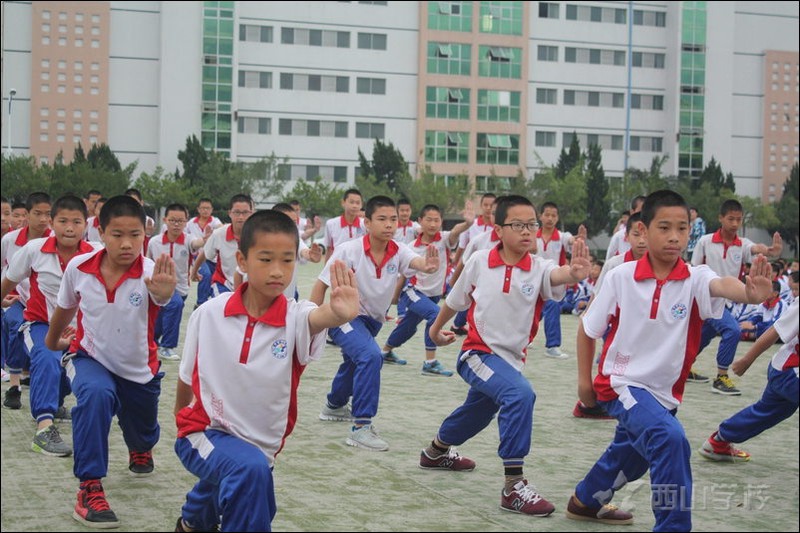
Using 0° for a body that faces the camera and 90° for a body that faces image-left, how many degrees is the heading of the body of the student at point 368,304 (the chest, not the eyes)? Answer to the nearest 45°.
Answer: approximately 315°

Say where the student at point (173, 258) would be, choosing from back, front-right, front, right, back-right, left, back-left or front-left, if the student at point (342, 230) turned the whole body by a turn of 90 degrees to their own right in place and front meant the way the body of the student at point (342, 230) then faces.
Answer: front

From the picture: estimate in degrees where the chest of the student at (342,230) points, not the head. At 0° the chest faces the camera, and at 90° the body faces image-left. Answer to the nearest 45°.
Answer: approximately 315°

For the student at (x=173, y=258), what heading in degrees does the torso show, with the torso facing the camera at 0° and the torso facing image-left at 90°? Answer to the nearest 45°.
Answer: approximately 0°
